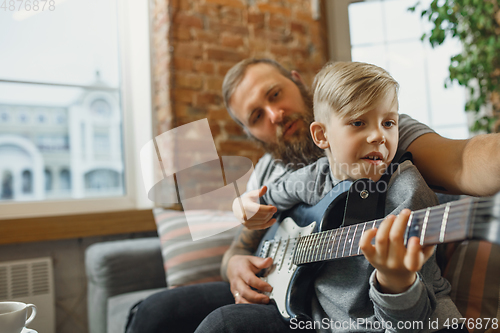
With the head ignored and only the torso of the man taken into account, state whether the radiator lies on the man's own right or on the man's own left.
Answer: on the man's own right

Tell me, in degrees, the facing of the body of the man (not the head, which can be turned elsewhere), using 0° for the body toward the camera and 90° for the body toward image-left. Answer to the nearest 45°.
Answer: approximately 45°

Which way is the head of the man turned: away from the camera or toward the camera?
toward the camera
